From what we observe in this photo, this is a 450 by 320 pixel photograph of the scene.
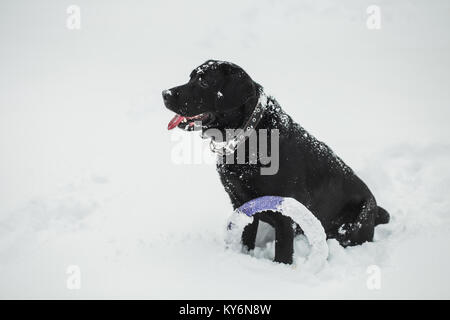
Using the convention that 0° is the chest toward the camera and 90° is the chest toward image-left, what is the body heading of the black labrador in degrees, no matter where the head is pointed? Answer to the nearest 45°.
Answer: approximately 90°
